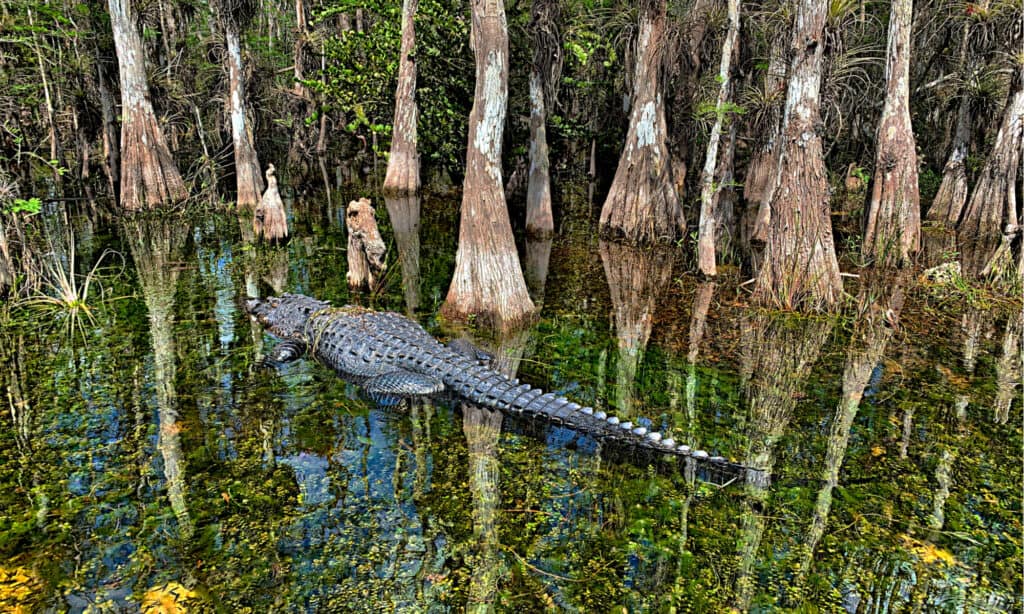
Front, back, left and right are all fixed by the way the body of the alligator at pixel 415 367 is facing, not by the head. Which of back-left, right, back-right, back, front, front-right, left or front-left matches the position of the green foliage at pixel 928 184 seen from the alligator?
right

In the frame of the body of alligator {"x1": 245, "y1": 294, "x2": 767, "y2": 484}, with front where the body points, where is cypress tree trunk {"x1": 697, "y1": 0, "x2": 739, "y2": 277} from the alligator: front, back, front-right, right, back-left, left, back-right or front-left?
right

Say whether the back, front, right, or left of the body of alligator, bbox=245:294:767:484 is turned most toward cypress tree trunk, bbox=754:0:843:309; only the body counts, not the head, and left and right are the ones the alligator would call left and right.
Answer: right

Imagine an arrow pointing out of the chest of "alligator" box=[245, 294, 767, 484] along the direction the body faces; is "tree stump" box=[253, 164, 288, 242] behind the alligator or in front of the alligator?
in front

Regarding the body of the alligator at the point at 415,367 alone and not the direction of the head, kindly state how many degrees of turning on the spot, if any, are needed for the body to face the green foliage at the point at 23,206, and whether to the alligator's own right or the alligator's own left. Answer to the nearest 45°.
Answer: approximately 45° to the alligator's own left

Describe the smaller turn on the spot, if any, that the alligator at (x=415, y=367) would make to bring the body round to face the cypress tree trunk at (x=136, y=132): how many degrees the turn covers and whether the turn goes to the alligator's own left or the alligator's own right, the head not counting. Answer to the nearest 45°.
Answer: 0° — it already faces it

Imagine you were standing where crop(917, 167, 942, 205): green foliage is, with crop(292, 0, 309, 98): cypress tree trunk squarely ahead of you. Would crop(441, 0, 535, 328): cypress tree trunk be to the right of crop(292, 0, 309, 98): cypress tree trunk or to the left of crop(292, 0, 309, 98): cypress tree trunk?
left

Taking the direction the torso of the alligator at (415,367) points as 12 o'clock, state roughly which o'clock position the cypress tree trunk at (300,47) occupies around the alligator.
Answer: The cypress tree trunk is roughly at 1 o'clock from the alligator.

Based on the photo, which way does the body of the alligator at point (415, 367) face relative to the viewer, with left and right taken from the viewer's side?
facing away from the viewer and to the left of the viewer

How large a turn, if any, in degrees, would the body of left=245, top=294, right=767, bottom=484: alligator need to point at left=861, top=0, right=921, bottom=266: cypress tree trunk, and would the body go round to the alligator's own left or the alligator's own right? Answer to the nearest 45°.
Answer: approximately 90° to the alligator's own right

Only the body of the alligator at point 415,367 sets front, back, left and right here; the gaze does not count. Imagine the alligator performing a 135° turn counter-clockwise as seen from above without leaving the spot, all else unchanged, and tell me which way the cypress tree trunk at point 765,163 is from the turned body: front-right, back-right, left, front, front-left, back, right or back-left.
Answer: back-left

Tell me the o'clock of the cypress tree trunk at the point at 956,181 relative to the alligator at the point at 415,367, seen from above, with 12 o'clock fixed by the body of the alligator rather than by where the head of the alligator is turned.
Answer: The cypress tree trunk is roughly at 3 o'clock from the alligator.

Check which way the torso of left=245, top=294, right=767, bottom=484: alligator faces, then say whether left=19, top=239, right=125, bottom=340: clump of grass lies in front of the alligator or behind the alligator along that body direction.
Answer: in front

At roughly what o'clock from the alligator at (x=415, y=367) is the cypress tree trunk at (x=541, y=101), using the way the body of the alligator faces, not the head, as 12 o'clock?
The cypress tree trunk is roughly at 2 o'clock from the alligator.

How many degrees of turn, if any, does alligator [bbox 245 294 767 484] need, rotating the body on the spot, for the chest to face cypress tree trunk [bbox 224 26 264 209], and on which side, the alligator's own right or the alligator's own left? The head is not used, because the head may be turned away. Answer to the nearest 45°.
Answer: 0° — it already faces it
